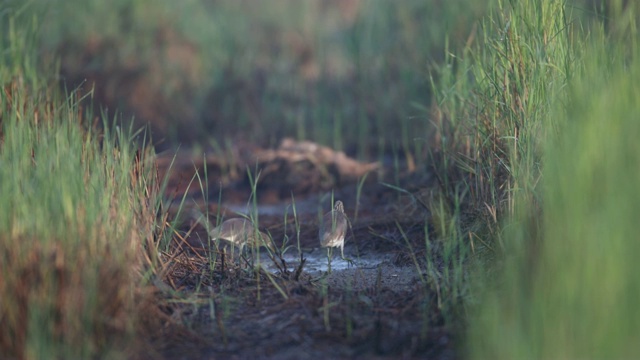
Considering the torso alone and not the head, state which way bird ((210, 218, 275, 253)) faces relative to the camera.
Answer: to the viewer's right

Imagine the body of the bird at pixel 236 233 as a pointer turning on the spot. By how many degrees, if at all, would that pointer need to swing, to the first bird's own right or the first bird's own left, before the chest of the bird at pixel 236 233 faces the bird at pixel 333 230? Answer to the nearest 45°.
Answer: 0° — it already faces it
